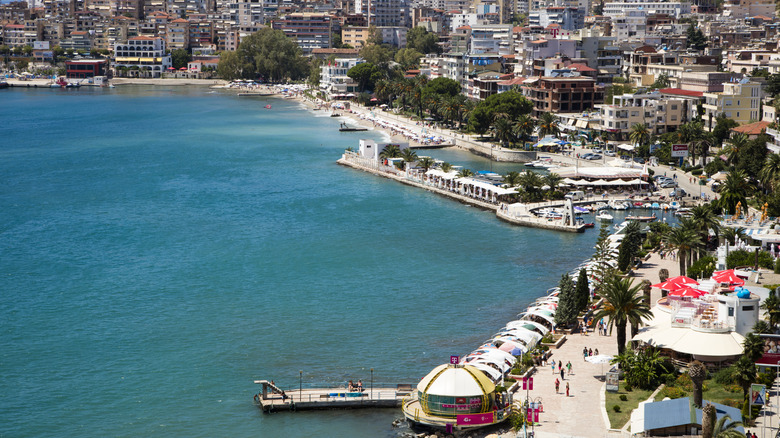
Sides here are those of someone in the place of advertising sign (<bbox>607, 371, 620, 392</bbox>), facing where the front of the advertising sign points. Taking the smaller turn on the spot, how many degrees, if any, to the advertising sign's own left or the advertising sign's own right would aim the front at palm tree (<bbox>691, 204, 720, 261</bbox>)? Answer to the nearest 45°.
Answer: approximately 180°

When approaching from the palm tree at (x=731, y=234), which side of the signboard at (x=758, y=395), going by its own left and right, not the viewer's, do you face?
back

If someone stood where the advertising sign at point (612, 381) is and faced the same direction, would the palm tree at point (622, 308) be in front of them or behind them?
behind

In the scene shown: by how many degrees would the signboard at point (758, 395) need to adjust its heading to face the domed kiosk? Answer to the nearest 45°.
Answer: approximately 90° to its right

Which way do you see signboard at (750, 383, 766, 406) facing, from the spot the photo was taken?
facing the viewer

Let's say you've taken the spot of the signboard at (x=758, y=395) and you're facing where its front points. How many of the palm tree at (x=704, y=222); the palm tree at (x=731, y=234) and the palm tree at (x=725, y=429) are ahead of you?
1

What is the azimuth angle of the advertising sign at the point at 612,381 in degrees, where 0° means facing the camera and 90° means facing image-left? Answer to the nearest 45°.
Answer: approximately 0°

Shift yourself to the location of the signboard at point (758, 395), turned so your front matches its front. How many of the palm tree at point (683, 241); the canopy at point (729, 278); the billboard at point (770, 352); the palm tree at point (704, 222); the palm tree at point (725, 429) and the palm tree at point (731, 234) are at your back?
5

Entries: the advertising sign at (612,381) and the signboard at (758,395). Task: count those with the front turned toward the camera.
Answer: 2

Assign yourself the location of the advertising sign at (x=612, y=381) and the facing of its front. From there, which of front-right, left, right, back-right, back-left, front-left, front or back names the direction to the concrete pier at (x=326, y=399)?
right

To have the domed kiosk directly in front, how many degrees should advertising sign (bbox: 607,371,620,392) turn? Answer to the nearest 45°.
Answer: approximately 45° to its right

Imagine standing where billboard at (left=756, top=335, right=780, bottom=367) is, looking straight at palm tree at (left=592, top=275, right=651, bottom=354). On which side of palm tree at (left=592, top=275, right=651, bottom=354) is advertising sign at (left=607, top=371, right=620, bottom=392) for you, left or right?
left

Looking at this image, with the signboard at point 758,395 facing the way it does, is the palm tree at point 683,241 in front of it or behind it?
behind

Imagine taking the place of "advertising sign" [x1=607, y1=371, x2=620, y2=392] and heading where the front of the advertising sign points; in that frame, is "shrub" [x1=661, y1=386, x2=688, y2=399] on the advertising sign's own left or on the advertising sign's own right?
on the advertising sign's own left
